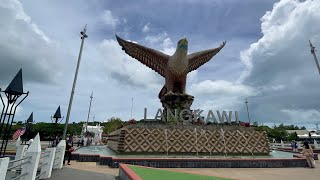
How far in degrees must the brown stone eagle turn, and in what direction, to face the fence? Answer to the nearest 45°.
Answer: approximately 45° to its right

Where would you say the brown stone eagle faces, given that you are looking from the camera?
facing the viewer and to the right of the viewer

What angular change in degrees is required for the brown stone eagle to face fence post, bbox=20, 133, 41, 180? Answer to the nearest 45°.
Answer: approximately 45° to its right

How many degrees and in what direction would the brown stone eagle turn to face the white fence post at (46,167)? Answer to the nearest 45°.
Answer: approximately 45° to its right
